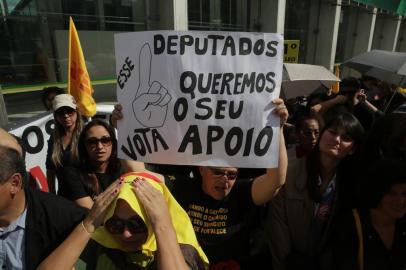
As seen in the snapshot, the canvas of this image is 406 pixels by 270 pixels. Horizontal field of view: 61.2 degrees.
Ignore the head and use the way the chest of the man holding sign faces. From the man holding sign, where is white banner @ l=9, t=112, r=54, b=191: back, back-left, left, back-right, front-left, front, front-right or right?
back-right

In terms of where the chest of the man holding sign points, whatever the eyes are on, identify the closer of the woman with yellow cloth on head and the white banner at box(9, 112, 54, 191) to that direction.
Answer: the woman with yellow cloth on head

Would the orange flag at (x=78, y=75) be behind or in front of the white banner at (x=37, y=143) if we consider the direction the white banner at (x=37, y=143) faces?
behind

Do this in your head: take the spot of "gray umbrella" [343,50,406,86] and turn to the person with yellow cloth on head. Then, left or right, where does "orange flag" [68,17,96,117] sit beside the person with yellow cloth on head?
right

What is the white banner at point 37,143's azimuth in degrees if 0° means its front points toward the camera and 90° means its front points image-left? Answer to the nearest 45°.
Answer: approximately 0°

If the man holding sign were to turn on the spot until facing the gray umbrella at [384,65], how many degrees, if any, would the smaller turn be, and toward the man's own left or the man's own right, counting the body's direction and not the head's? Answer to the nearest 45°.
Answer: approximately 135° to the man's own left

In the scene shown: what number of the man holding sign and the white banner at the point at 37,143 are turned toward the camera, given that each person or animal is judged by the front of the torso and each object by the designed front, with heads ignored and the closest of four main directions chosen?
2

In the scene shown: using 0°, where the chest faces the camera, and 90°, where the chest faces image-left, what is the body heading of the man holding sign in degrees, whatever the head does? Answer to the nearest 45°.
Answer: approximately 0°

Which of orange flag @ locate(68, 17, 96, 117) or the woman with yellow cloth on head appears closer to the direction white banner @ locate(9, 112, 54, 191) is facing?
the woman with yellow cloth on head

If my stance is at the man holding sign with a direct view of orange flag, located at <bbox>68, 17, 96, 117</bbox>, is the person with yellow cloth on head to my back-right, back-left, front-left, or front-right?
back-left

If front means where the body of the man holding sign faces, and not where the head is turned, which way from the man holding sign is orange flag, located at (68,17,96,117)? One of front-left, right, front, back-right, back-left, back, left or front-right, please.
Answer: back-right
